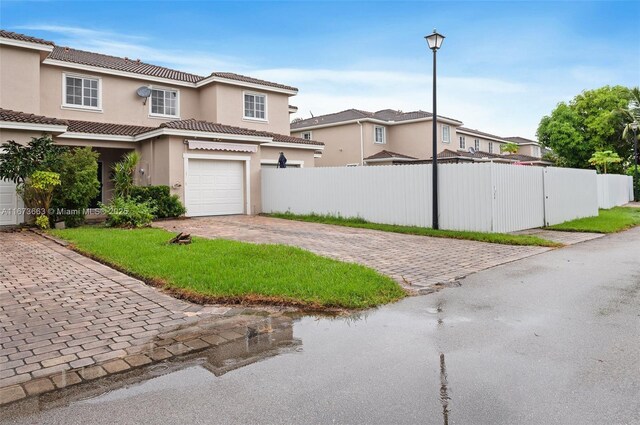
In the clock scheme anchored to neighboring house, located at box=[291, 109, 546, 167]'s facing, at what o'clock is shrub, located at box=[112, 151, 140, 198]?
The shrub is roughly at 2 o'clock from the neighboring house.

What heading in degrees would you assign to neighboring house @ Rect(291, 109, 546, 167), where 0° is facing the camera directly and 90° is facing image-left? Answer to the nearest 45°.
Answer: approximately 315°

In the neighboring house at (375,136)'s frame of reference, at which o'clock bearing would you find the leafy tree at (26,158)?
The leafy tree is roughly at 2 o'clock from the neighboring house.

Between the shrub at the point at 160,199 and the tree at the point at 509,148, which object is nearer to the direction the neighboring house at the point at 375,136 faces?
the shrub

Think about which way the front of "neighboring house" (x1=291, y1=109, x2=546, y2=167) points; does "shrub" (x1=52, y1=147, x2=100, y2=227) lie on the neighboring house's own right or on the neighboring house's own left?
on the neighboring house's own right

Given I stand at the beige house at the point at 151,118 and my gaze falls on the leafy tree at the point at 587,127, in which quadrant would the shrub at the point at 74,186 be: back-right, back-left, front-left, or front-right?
back-right

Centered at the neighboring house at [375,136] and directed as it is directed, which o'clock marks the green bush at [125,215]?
The green bush is roughly at 2 o'clock from the neighboring house.

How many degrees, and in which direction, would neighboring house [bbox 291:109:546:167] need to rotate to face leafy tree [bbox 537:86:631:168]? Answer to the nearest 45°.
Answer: approximately 90° to its left
